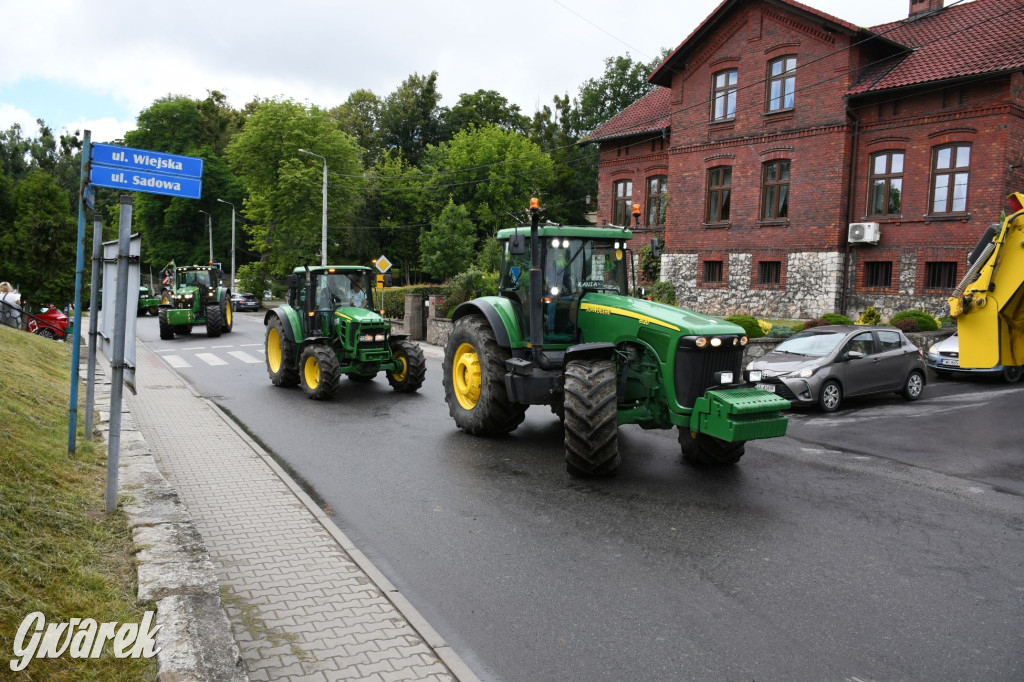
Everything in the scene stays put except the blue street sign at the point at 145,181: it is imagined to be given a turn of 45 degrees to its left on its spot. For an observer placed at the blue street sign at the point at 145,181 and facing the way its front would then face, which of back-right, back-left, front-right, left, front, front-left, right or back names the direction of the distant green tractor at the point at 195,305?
back-left

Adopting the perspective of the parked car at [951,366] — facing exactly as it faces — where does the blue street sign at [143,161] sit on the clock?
The blue street sign is roughly at 11 o'clock from the parked car.

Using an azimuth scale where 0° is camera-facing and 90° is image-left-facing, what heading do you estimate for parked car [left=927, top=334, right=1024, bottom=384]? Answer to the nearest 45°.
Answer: approximately 45°

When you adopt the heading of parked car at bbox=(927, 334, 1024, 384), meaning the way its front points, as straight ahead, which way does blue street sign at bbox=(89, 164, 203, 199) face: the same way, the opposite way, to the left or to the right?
to the left

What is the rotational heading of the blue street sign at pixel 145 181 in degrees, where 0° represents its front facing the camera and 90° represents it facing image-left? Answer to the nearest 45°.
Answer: approximately 0°

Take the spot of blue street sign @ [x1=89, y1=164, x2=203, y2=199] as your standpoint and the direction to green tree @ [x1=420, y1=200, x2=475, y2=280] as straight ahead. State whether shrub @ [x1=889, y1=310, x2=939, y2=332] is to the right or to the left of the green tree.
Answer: right

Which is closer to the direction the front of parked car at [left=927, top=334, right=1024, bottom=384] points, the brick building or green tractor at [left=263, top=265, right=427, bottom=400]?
the green tractor

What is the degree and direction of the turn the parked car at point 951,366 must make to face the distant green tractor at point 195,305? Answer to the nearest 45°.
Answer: approximately 45° to its right

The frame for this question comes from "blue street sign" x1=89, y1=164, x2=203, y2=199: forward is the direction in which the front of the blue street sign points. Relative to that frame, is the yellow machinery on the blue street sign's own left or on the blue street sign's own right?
on the blue street sign's own left

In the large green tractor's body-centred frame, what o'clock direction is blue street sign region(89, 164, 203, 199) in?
The blue street sign is roughly at 3 o'clock from the large green tractor.

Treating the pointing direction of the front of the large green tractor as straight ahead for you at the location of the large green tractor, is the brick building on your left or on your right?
on your left

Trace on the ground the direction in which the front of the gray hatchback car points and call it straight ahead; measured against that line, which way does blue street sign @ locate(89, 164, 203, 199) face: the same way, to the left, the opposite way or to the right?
to the left

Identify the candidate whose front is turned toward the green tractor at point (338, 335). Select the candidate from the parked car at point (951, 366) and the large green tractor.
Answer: the parked car

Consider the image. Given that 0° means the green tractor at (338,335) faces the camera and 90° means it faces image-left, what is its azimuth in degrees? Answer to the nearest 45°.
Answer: approximately 315°

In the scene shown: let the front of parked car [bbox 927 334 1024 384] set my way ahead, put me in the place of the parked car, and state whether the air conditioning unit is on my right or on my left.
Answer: on my right
